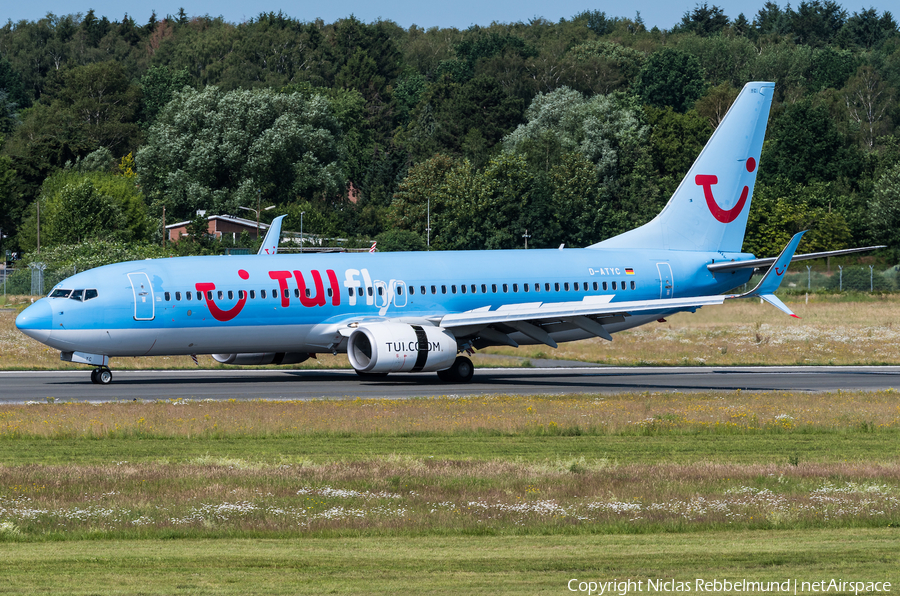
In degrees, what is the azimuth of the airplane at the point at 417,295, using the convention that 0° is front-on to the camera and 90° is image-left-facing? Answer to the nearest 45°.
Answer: approximately 45°
